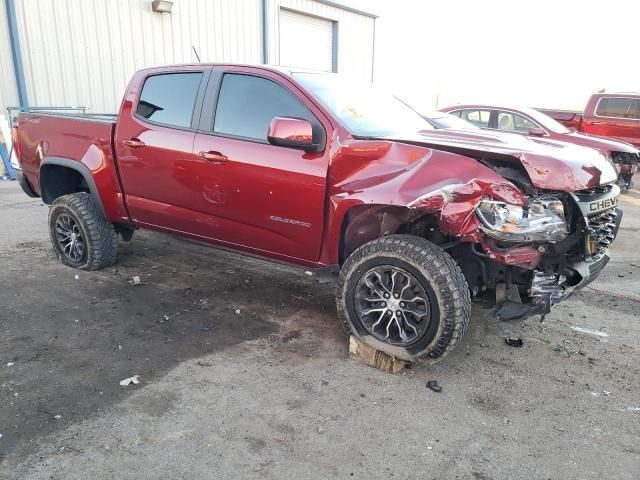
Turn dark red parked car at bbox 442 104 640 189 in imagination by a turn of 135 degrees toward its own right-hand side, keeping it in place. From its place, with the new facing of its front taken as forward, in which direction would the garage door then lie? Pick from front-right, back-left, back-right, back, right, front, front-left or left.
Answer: front-right

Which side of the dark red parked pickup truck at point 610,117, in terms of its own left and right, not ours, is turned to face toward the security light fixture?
back

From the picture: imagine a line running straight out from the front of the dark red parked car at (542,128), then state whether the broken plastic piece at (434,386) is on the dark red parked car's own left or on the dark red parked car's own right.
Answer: on the dark red parked car's own right

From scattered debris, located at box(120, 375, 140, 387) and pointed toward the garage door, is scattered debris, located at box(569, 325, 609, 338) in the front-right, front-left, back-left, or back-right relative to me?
front-right

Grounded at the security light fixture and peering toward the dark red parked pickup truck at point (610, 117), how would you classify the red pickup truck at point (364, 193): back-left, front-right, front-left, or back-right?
front-right

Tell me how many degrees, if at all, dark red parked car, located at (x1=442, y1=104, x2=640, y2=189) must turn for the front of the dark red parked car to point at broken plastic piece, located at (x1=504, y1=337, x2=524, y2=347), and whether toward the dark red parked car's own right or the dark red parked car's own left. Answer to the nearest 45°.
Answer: approximately 45° to the dark red parked car's own right

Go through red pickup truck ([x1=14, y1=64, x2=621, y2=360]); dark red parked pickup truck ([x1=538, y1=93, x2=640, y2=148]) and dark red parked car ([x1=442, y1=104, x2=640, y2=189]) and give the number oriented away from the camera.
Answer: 0

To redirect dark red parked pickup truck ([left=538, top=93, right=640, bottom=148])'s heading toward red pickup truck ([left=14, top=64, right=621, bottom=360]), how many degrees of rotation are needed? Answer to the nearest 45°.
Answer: approximately 90° to its right

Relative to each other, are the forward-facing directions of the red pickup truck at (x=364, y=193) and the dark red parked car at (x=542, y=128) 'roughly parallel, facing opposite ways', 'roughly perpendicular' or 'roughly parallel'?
roughly parallel

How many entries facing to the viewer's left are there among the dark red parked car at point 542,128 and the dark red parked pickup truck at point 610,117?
0

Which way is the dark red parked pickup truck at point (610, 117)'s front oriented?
to the viewer's right

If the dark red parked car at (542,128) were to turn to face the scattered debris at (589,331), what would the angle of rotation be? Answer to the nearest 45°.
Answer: approximately 45° to its right

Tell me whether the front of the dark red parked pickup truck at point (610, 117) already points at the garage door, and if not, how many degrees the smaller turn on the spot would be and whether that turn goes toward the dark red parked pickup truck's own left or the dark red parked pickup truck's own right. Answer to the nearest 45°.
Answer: approximately 180°

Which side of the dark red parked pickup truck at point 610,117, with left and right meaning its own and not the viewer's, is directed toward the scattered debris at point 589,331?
right

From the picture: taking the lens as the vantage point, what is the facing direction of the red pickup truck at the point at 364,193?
facing the viewer and to the right of the viewer
